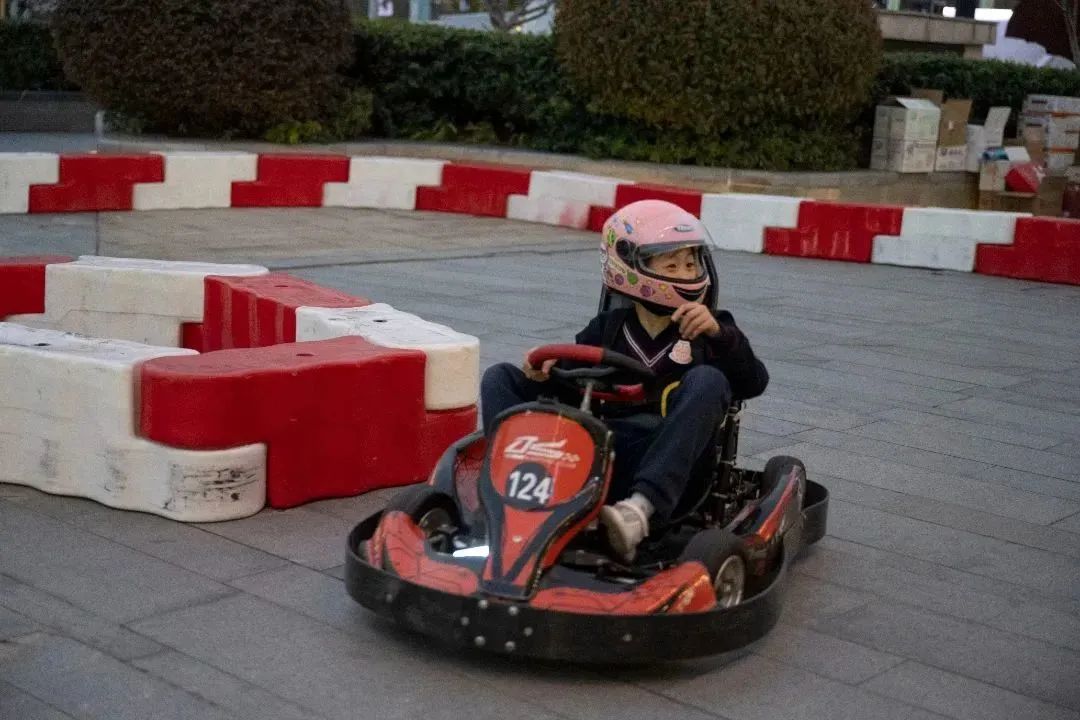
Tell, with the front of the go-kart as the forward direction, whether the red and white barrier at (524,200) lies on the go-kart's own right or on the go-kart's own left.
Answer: on the go-kart's own right

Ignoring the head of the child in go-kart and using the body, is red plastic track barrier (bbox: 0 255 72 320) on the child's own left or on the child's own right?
on the child's own right

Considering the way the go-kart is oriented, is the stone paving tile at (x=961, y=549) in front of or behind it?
behind

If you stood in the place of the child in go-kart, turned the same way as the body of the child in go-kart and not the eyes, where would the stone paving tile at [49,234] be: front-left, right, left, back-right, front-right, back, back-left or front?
right

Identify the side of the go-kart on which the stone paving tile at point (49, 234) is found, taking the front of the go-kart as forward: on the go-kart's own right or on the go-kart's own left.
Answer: on the go-kart's own right

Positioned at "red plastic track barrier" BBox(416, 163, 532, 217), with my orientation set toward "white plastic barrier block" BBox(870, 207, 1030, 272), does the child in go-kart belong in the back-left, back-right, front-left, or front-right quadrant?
front-right

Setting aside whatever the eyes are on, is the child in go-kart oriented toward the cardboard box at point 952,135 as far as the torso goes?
no

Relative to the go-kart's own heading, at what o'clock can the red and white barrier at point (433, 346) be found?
The red and white barrier is roughly at 4 o'clock from the go-kart.

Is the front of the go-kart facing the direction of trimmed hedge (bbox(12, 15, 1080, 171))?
no

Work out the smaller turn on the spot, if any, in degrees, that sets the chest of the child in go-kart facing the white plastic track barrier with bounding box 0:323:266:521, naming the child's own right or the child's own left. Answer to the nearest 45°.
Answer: approximately 45° to the child's own right

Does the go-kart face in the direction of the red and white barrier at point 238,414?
no

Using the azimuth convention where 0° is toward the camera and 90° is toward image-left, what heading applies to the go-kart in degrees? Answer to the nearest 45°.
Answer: approximately 45°

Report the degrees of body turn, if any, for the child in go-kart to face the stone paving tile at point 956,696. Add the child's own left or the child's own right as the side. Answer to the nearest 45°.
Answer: approximately 90° to the child's own left

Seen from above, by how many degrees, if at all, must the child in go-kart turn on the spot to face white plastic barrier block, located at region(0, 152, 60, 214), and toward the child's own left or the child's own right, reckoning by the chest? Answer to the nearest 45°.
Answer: approximately 90° to the child's own right

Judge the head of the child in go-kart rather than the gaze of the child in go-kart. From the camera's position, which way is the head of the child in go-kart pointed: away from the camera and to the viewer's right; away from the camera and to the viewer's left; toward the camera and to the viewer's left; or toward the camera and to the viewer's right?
toward the camera and to the viewer's right

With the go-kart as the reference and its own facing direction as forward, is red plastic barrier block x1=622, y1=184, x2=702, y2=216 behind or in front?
behind

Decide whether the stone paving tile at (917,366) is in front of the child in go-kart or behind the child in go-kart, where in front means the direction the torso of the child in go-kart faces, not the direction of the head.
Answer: behind

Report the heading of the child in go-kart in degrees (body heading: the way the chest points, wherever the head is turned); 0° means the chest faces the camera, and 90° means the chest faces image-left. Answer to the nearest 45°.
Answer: approximately 45°
